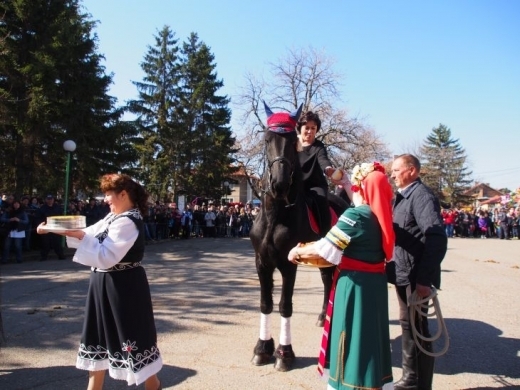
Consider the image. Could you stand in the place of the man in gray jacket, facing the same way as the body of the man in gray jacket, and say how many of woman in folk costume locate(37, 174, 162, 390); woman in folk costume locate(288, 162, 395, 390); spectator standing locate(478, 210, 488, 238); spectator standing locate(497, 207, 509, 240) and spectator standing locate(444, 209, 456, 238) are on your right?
3

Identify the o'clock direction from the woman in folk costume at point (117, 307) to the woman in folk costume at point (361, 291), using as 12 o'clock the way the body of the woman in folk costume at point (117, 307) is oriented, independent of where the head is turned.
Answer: the woman in folk costume at point (361, 291) is roughly at 7 o'clock from the woman in folk costume at point (117, 307).

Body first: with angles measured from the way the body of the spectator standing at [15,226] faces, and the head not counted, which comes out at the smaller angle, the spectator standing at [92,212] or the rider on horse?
the rider on horse

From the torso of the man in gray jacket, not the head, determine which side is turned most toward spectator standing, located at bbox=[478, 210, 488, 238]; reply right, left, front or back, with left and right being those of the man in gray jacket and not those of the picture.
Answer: right

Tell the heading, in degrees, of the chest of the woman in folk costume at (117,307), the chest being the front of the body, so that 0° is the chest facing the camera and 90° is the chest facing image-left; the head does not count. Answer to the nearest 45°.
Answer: approximately 90°

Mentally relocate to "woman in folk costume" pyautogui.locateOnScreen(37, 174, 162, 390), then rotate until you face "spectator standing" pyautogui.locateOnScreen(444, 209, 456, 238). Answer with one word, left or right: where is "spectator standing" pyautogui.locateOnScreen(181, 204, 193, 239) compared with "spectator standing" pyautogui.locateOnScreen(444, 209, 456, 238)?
left

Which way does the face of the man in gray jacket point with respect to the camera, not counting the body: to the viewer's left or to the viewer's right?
to the viewer's left

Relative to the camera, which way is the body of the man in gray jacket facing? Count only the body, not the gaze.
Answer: to the viewer's left

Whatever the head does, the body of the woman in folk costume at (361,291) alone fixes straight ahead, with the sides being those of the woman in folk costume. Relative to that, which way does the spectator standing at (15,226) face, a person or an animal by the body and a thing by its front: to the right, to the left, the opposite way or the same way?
the opposite way

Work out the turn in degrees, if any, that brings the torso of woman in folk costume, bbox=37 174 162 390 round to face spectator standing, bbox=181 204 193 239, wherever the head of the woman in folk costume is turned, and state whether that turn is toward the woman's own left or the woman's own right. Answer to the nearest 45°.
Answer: approximately 90° to the woman's own right
